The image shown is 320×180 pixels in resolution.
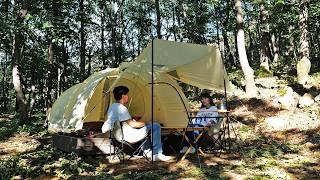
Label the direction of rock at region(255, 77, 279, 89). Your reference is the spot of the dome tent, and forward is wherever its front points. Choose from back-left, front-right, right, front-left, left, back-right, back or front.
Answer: left

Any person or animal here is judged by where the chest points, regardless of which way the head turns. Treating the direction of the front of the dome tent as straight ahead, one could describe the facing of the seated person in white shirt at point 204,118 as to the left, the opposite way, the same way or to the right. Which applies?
to the right

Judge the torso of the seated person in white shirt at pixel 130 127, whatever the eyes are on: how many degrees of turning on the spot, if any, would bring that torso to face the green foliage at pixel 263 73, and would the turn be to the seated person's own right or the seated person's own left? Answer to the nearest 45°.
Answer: approximately 45° to the seated person's own left

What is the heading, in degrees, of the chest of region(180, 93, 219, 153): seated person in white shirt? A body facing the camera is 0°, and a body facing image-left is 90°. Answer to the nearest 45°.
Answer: approximately 45°

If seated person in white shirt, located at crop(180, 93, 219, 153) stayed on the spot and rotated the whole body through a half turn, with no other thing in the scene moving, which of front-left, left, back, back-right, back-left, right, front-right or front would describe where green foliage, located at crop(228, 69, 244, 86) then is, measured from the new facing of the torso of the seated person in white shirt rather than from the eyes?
front-left

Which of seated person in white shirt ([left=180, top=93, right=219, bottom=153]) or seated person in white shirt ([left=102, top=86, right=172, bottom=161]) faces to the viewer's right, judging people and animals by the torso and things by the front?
seated person in white shirt ([left=102, top=86, right=172, bottom=161])

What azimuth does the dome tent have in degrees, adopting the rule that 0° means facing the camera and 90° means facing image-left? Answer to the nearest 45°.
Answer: approximately 315°

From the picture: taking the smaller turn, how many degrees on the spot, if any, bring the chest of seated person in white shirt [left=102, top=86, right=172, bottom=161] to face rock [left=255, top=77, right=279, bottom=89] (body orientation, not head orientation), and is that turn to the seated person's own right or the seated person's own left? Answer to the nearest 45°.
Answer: approximately 45° to the seated person's own left

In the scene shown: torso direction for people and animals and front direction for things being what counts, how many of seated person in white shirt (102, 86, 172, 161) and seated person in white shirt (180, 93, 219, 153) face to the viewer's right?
1

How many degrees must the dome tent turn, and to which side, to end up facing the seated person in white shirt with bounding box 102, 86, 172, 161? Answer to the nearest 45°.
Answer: approximately 45° to its right

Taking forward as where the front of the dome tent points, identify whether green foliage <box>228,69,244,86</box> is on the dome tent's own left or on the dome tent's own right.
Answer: on the dome tent's own left

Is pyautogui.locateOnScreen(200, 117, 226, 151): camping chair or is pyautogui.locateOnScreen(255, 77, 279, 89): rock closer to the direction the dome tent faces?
the camping chair

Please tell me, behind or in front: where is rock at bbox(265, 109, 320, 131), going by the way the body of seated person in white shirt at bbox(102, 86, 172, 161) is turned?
in front

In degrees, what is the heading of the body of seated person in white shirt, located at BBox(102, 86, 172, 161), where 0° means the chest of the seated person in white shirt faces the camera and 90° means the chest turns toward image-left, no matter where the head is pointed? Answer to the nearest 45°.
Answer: approximately 270°
